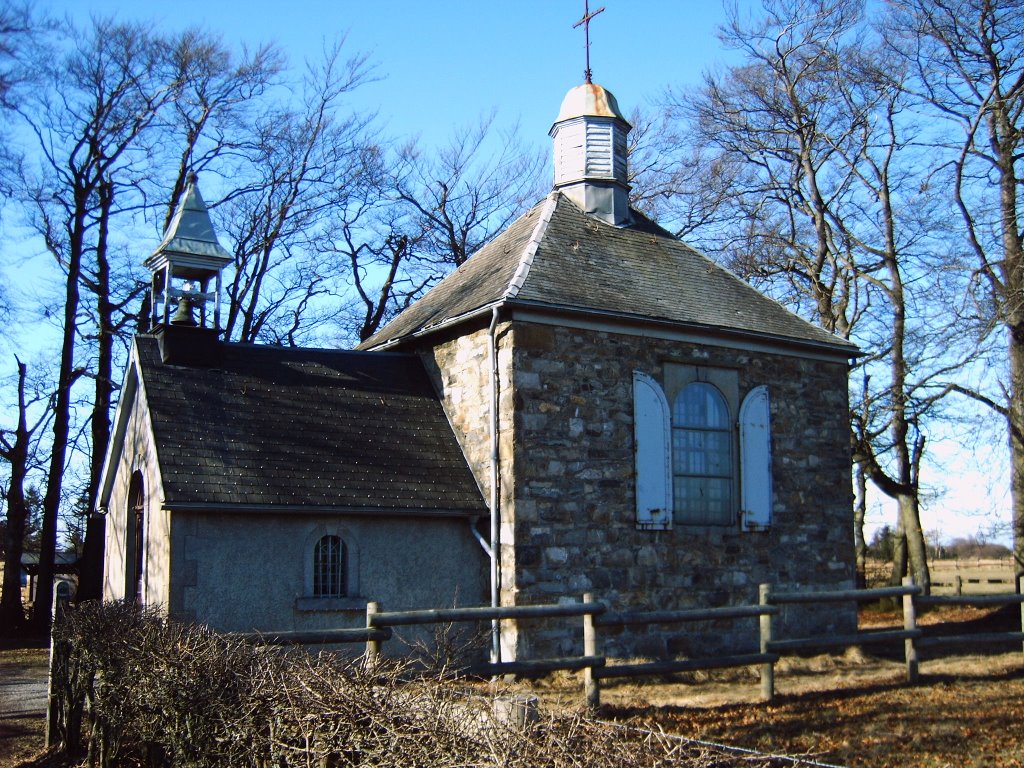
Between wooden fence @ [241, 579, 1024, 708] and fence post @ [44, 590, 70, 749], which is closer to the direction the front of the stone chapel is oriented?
the fence post

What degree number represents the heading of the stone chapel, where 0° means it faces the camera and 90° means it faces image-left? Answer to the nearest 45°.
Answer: approximately 45°

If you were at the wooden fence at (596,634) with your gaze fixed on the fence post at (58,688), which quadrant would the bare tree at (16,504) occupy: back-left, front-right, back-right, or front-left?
front-right

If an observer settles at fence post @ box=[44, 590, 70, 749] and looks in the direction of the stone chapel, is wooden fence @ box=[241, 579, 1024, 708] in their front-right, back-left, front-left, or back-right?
front-right

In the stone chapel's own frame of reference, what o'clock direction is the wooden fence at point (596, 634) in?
The wooden fence is roughly at 10 o'clock from the stone chapel.

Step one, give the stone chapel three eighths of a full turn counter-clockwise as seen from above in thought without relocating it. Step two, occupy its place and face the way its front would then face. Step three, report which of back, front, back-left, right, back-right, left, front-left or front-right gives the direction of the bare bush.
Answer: right
